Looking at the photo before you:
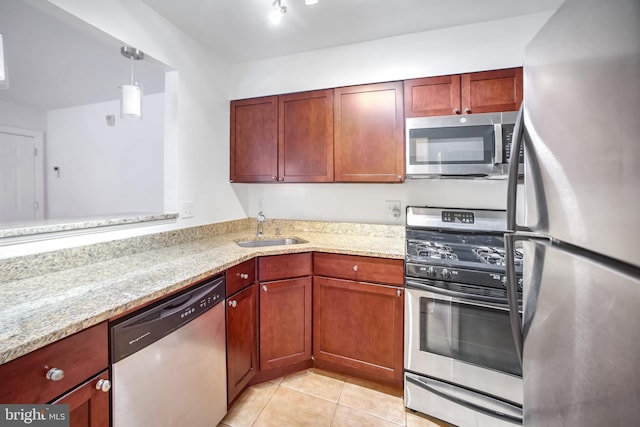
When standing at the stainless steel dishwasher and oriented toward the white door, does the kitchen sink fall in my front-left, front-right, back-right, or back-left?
front-right

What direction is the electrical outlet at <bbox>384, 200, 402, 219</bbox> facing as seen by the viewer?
toward the camera

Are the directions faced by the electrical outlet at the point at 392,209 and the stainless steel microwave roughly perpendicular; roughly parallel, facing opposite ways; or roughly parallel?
roughly parallel

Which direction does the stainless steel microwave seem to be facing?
toward the camera

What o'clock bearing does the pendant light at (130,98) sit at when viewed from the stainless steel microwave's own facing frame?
The pendant light is roughly at 2 o'clock from the stainless steel microwave.

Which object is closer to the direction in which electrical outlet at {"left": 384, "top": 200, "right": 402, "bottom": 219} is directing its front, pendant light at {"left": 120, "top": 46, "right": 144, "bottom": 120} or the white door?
the pendant light

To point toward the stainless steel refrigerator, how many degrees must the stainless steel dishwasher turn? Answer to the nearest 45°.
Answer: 0° — it already faces it

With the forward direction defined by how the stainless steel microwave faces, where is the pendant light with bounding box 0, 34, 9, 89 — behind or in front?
in front

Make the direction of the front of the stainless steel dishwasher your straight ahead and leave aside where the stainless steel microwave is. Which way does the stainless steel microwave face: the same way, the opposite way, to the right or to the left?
to the right

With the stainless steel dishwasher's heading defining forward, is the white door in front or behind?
behind

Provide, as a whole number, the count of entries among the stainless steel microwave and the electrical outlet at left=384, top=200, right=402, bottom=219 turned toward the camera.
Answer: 2

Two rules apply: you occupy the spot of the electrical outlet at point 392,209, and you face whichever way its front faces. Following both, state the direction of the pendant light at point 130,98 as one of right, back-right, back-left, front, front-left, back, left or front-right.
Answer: front-right

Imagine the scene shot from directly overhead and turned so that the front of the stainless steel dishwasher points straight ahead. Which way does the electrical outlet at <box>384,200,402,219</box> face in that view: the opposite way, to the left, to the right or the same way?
to the right

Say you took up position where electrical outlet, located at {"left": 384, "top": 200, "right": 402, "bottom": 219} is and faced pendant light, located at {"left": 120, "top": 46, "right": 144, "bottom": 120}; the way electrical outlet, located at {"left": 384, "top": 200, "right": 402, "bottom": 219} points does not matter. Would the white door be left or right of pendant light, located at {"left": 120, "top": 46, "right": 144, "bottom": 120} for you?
right

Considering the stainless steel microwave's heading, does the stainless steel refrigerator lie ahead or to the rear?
ahead

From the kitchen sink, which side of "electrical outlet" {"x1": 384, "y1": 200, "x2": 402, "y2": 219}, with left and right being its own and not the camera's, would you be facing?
right

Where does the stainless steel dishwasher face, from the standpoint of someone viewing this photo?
facing the viewer and to the right of the viewer
